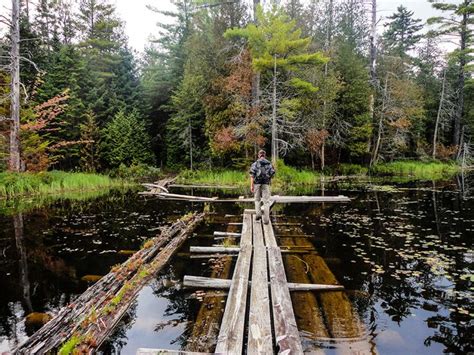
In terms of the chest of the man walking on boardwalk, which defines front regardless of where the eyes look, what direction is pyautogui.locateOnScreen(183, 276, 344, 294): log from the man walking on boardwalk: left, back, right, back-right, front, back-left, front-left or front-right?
back

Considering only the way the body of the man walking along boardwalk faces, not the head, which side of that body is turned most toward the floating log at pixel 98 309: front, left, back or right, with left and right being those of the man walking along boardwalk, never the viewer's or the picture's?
back

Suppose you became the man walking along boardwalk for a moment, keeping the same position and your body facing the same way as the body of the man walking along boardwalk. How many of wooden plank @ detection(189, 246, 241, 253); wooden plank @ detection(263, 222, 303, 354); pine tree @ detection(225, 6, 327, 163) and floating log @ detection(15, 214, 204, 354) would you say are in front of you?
1

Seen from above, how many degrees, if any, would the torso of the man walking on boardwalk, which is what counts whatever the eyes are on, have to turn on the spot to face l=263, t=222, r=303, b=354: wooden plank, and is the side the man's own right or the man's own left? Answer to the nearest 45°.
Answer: approximately 180°

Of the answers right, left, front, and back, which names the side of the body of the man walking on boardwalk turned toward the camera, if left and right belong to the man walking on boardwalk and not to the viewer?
back

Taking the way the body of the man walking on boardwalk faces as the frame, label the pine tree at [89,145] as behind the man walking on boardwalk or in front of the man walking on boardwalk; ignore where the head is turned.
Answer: in front

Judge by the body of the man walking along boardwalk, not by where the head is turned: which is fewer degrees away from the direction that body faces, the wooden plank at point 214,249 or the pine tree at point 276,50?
the pine tree

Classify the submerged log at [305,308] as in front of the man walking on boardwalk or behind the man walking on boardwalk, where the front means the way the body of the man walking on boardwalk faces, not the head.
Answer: behind

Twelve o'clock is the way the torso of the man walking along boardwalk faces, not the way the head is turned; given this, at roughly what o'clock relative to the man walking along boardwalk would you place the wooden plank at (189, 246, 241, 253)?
The wooden plank is roughly at 7 o'clock from the man walking along boardwalk.

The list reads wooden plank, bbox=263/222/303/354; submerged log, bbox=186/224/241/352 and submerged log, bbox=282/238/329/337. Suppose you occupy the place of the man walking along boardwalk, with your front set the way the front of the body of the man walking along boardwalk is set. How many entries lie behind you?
3

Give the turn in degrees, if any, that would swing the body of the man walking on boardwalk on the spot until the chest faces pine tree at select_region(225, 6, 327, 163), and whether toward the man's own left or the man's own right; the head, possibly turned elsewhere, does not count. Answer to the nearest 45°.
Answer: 0° — they already face it
